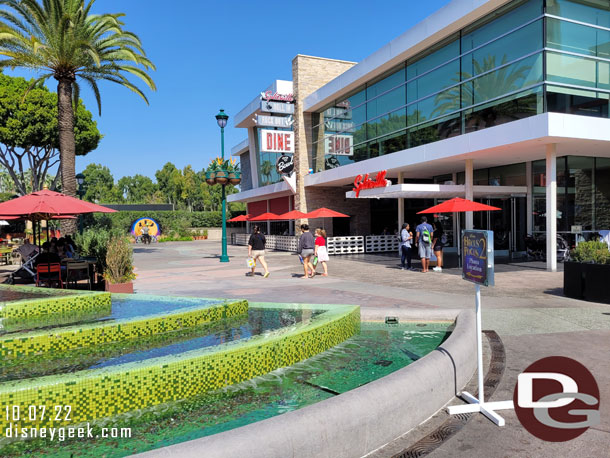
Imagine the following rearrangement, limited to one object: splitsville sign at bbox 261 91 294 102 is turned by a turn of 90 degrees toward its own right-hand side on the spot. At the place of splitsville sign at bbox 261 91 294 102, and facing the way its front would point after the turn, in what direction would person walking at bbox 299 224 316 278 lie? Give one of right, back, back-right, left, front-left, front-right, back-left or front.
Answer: left

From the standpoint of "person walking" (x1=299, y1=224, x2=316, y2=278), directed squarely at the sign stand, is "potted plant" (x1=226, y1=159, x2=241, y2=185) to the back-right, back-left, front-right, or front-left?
back-right

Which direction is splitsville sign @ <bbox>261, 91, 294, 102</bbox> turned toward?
toward the camera

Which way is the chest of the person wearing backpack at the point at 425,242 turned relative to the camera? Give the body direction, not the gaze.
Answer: away from the camera

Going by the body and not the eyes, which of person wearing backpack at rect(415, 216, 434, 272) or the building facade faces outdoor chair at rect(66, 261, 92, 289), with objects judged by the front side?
the building facade

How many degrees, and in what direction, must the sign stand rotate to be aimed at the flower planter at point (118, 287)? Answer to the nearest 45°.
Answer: approximately 90° to its right

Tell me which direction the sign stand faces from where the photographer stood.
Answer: facing the viewer and to the left of the viewer

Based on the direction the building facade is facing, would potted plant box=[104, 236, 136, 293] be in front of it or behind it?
in front

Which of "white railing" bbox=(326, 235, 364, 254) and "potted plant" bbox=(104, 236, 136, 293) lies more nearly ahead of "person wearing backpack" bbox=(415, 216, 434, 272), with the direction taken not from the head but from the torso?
the white railing
